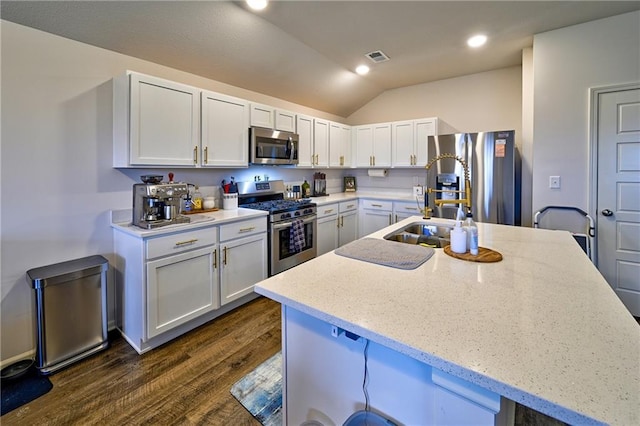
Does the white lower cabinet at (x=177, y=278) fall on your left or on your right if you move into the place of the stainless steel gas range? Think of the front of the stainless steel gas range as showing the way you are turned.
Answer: on your right

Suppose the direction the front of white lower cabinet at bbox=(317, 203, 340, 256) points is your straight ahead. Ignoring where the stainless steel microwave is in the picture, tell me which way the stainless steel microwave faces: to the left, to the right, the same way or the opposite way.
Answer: the same way

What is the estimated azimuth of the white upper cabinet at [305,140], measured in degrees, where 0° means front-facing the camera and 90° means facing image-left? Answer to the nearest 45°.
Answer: approximately 315°

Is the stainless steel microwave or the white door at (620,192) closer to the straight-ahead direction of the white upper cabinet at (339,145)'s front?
the white door

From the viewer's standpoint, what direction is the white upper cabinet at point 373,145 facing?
toward the camera

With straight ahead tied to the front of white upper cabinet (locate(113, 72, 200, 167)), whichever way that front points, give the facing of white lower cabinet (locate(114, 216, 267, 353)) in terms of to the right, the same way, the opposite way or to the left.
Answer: the same way

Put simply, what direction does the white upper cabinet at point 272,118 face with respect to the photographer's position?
facing the viewer and to the right of the viewer

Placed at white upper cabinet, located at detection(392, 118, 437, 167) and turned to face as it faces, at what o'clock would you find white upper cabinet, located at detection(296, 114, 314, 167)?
white upper cabinet, located at detection(296, 114, 314, 167) is roughly at 2 o'clock from white upper cabinet, located at detection(392, 118, 437, 167).

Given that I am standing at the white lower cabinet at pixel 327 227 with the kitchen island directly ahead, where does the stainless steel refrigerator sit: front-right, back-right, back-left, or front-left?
front-left

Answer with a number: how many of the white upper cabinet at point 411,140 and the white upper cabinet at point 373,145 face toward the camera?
2

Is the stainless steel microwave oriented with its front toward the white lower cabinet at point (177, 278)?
no

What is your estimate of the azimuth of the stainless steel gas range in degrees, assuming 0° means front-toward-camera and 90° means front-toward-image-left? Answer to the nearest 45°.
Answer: approximately 315°

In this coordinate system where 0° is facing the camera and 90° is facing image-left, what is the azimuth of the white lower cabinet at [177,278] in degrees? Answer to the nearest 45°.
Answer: approximately 315°

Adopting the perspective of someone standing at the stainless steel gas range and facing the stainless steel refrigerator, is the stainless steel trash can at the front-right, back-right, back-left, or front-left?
back-right
